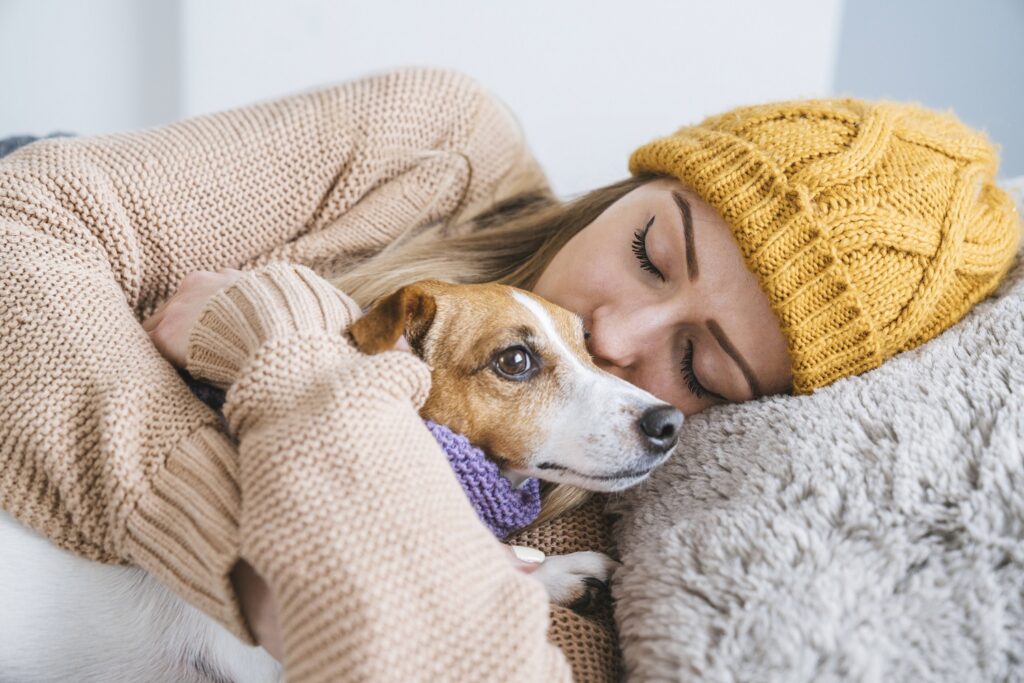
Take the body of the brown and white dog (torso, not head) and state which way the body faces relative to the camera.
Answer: to the viewer's right
